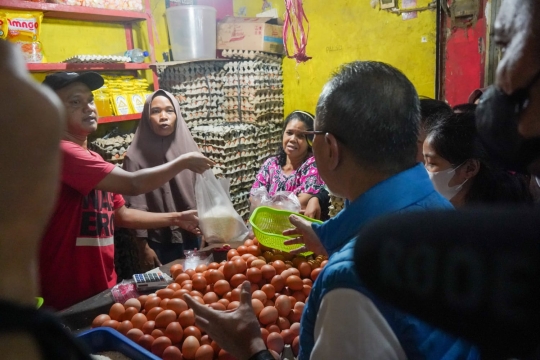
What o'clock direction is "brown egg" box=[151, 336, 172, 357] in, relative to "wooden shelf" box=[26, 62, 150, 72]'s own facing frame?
The brown egg is roughly at 12 o'clock from the wooden shelf.

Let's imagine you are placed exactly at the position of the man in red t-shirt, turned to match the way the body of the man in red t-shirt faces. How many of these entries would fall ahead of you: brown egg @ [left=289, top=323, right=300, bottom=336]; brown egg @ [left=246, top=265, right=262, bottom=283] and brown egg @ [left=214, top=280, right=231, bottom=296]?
3

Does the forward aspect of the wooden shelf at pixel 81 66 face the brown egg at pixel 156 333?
yes

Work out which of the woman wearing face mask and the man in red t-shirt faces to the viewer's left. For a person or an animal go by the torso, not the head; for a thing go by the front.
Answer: the woman wearing face mask

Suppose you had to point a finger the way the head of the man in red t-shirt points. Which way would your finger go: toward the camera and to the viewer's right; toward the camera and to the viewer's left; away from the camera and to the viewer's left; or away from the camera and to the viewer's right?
toward the camera and to the viewer's right

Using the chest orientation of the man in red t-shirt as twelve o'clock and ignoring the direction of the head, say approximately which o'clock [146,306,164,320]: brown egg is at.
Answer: The brown egg is roughly at 1 o'clock from the man in red t-shirt.

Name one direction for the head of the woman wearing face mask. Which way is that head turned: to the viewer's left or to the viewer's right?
to the viewer's left

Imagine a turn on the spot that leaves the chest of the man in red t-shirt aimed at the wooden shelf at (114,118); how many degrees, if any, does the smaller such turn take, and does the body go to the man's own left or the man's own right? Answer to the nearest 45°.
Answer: approximately 135° to the man's own left

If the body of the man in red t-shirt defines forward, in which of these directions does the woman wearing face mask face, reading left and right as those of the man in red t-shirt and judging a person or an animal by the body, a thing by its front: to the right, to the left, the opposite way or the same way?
the opposite way

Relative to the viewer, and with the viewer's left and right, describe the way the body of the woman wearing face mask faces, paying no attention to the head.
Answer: facing to the left of the viewer

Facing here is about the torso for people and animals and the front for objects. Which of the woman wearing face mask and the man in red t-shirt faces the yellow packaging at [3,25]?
the woman wearing face mask

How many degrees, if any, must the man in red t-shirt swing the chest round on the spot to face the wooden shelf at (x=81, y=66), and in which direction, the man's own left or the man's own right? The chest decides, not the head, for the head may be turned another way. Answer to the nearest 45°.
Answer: approximately 135° to the man's own left
